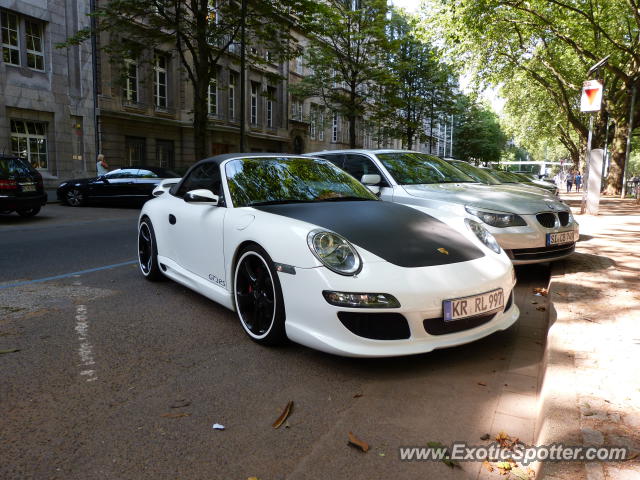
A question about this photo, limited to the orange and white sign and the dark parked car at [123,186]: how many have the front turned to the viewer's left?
1

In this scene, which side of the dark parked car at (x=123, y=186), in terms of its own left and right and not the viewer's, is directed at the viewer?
left

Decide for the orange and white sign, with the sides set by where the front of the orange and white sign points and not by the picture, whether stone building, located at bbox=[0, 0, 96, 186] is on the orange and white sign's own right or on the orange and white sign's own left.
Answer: on the orange and white sign's own right

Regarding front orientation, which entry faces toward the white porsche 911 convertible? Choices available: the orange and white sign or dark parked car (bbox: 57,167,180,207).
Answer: the orange and white sign

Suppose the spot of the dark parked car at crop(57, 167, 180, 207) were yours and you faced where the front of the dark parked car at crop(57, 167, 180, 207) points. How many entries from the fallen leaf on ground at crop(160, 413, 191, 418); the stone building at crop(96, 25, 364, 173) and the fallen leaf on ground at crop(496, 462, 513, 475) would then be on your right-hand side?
1

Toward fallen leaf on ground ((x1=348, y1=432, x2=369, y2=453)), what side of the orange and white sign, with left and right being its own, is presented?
front

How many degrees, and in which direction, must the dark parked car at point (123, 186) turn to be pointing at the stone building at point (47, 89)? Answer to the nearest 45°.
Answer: approximately 45° to its right

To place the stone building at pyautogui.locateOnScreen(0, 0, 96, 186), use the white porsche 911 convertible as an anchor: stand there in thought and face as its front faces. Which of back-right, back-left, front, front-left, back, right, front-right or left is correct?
back

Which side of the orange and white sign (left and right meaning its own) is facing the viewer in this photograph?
front

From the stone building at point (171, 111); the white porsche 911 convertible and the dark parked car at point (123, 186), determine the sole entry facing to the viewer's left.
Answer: the dark parked car

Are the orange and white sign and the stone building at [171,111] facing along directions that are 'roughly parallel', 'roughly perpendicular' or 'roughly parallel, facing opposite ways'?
roughly perpendicular

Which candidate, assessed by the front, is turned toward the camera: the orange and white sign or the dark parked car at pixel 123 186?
the orange and white sign

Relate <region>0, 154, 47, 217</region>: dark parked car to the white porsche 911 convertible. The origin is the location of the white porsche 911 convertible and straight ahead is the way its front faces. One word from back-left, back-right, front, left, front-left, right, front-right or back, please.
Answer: back

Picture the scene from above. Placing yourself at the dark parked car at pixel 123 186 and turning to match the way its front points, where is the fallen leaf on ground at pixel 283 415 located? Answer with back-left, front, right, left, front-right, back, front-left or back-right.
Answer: left

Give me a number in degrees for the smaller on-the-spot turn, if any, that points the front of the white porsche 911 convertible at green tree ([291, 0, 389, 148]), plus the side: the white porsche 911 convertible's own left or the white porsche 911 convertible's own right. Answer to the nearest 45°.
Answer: approximately 135° to the white porsche 911 convertible's own left

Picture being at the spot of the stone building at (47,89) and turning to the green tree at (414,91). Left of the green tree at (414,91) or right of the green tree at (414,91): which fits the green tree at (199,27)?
right

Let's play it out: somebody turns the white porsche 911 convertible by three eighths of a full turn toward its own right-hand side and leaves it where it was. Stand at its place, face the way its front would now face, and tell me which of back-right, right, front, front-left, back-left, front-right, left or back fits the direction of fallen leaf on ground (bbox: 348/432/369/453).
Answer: left

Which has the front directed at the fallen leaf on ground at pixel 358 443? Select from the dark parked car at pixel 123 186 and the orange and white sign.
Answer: the orange and white sign

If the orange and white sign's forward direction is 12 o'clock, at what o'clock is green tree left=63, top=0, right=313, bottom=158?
The green tree is roughly at 3 o'clock from the orange and white sign.

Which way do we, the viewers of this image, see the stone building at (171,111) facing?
facing the viewer and to the right of the viewer

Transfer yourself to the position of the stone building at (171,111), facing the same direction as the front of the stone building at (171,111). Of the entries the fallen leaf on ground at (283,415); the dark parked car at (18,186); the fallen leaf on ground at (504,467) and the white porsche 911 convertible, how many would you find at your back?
0
